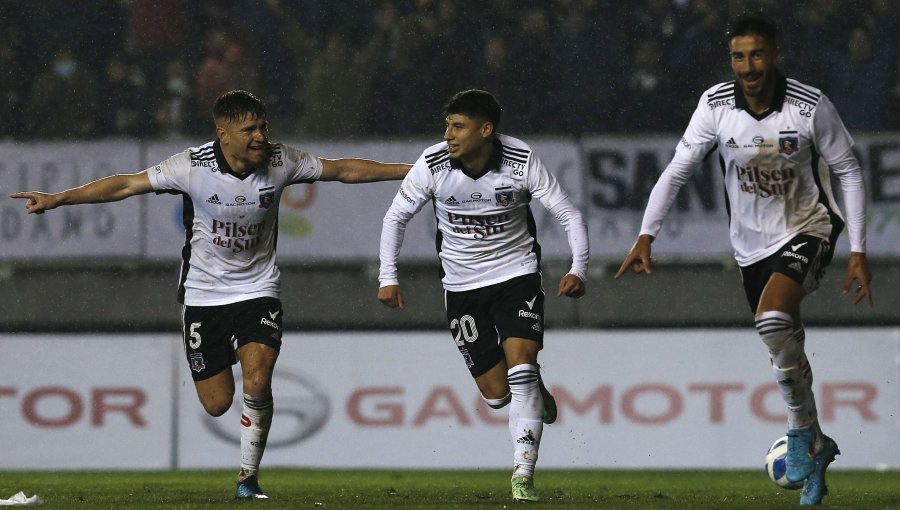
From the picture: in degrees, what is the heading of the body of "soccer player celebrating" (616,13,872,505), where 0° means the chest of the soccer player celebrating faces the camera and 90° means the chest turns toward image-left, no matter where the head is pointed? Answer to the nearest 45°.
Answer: approximately 0°

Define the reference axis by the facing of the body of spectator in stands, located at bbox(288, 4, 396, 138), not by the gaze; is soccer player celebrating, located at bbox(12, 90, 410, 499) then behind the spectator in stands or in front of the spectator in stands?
in front

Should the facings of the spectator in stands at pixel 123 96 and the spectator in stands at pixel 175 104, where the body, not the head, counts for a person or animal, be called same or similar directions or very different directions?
same or similar directions

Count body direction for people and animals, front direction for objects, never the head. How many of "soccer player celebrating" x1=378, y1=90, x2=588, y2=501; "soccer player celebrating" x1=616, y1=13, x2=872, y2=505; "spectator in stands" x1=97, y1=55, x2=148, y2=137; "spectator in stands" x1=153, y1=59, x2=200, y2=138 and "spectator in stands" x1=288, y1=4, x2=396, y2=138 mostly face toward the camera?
5

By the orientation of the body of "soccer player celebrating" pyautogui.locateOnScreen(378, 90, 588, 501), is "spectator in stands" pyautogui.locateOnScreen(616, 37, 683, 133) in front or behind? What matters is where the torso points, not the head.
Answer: behind

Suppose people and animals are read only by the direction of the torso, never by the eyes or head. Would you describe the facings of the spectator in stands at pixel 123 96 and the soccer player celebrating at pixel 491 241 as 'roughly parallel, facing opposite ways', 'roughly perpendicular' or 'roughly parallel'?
roughly parallel

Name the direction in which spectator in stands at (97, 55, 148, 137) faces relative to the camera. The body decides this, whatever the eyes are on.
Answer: toward the camera

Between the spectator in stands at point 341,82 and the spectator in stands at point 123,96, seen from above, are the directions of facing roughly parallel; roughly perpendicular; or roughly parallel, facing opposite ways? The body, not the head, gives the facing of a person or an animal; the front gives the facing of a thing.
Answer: roughly parallel

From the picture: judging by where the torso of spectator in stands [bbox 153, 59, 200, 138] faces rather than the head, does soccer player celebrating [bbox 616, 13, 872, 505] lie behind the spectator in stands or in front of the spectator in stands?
in front

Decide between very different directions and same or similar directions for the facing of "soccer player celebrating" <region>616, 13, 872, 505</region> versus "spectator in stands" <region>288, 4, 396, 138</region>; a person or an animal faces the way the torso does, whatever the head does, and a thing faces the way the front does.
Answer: same or similar directions

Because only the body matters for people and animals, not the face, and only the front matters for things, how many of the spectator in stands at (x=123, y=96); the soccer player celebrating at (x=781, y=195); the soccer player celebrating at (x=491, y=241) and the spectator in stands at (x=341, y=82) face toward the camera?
4

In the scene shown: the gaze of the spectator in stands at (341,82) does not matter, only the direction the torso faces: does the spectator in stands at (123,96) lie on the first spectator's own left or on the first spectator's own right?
on the first spectator's own right

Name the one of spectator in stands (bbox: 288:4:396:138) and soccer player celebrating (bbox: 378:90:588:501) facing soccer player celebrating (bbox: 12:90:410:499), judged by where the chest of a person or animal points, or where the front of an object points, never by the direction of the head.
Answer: the spectator in stands

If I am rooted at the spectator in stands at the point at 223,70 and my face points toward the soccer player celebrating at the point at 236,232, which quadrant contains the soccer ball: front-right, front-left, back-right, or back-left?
front-left

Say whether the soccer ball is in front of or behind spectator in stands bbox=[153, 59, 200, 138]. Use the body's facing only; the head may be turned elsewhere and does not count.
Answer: in front
